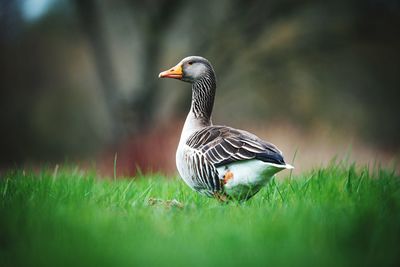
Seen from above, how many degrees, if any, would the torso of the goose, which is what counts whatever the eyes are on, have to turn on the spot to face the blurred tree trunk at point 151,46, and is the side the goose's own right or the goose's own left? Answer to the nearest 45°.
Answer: approximately 90° to the goose's own right

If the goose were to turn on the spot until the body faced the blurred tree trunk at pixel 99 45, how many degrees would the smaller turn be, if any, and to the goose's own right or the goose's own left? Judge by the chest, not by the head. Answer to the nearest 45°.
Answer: approximately 90° to the goose's own right

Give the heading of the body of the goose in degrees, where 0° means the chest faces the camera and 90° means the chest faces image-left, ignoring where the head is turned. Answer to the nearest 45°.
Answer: approximately 90°

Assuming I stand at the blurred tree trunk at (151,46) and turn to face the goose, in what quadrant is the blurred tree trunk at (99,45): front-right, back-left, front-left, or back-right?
back-right

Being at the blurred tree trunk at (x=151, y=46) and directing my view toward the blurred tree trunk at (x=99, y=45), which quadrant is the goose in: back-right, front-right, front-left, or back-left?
back-left
